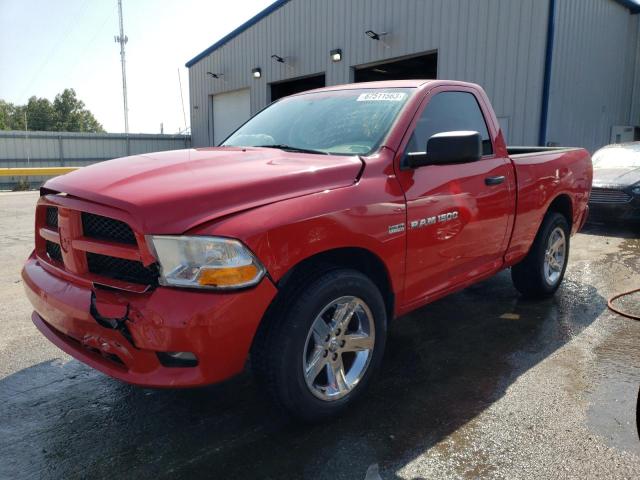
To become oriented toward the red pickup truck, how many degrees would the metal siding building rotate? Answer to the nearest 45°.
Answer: approximately 45° to its left

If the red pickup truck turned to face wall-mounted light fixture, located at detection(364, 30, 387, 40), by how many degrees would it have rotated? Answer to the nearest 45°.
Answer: approximately 135° to its right

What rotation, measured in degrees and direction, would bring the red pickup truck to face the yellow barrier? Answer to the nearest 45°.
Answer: approximately 90° to its right

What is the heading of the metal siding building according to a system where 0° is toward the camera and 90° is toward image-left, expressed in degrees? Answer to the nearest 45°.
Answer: approximately 45°

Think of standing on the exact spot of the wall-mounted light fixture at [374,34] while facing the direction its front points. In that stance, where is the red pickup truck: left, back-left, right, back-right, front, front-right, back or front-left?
front-left

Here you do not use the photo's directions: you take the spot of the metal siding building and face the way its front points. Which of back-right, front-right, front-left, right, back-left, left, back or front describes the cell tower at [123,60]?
right

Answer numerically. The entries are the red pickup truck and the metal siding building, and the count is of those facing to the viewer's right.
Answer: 0

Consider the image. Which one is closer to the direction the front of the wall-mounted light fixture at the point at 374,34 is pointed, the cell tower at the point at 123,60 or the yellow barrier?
the yellow barrier

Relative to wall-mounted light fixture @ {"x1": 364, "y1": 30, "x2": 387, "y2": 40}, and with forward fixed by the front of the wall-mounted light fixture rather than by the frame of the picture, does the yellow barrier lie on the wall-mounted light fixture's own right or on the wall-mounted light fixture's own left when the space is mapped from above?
on the wall-mounted light fixture's own right

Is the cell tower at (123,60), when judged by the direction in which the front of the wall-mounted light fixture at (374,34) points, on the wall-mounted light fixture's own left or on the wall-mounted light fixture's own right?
on the wall-mounted light fixture's own right

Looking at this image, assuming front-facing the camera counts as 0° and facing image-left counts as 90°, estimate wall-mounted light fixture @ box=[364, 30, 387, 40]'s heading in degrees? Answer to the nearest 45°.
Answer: approximately 45°

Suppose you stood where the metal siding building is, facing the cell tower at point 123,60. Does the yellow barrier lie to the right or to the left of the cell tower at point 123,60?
left
